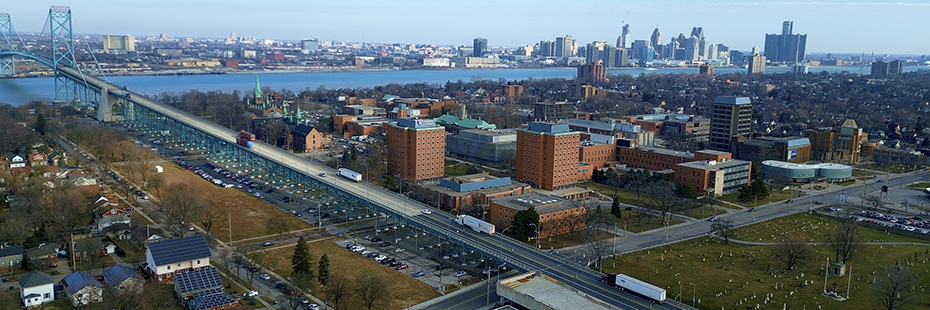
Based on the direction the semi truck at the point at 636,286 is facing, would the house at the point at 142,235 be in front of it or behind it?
in front

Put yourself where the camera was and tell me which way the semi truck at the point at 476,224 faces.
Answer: facing away from the viewer and to the left of the viewer

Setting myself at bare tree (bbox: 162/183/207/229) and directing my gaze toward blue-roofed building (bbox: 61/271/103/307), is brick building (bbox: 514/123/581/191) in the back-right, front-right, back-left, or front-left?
back-left

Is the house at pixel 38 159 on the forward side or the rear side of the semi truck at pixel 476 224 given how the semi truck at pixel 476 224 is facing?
on the forward side

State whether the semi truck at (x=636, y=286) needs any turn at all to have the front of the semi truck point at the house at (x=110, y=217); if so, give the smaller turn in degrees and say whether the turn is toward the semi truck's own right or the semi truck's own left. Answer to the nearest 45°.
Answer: approximately 45° to the semi truck's own left

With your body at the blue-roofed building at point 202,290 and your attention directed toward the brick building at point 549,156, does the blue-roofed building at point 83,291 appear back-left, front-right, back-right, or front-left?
back-left

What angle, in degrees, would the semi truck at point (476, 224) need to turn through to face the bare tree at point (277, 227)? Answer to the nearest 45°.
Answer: approximately 45° to its left

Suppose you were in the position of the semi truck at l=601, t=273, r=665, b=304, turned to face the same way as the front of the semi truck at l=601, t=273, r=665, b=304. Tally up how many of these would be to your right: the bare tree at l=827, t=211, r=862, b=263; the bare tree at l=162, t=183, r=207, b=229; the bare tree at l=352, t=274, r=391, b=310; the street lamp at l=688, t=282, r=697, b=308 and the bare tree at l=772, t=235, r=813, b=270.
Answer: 3

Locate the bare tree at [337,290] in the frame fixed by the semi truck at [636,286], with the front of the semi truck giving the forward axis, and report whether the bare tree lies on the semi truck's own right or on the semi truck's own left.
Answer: on the semi truck's own left
